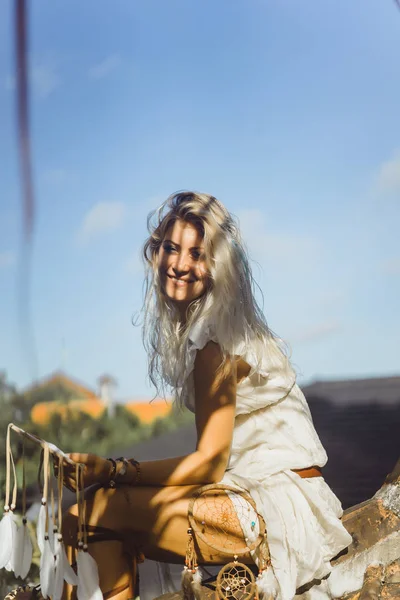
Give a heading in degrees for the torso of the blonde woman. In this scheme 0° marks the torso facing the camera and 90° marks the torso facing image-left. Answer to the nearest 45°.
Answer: approximately 90°

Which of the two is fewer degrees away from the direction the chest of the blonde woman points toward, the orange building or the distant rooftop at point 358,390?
the orange building

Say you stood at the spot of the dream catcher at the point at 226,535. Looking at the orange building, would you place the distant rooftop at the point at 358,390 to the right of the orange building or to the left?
right

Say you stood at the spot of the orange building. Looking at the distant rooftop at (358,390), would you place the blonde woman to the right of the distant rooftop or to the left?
right
